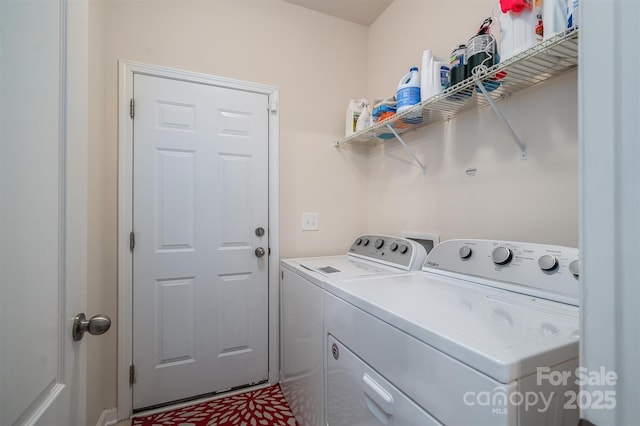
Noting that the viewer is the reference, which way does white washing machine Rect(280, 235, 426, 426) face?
facing the viewer and to the left of the viewer

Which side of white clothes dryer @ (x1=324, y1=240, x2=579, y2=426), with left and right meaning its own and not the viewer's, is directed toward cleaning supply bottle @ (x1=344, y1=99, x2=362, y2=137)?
right

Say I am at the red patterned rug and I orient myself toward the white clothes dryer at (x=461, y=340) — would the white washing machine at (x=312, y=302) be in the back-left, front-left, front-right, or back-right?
front-left

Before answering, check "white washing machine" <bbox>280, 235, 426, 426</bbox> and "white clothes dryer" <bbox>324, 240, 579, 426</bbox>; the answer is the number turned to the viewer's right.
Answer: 0

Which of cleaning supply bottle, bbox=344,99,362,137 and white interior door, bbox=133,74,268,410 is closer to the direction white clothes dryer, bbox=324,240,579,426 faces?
the white interior door

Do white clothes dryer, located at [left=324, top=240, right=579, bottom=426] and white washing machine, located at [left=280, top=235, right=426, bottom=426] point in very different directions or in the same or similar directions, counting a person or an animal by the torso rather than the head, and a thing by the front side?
same or similar directions

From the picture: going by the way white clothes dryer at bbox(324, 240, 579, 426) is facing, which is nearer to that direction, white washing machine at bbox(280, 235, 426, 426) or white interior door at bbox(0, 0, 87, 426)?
the white interior door

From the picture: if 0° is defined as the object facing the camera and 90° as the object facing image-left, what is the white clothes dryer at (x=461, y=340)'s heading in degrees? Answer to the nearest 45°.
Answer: approximately 45°

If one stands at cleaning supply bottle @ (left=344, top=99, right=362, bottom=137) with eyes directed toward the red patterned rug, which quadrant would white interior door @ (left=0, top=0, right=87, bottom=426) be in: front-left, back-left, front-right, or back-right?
front-left
